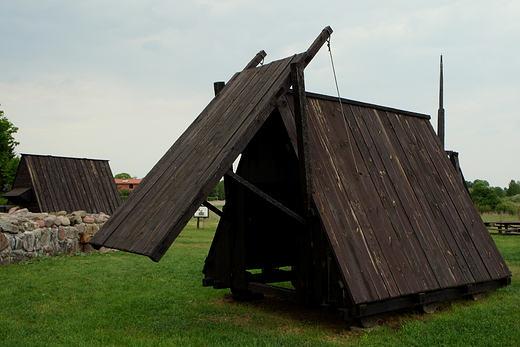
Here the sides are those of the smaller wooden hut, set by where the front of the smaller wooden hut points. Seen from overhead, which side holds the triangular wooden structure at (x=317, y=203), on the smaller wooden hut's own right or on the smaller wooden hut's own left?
on the smaller wooden hut's own left

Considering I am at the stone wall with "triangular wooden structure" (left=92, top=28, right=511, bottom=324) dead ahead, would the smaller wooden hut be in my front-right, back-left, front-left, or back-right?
back-left

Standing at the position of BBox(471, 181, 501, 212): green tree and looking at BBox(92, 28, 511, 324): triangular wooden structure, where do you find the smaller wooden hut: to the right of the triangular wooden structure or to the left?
right

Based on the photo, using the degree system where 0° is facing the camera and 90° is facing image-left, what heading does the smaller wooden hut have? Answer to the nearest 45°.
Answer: approximately 45°

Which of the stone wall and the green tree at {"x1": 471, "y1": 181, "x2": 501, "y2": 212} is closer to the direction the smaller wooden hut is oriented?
the stone wall
